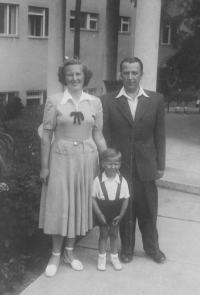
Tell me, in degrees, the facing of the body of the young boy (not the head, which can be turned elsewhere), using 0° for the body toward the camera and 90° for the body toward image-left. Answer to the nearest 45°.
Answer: approximately 0°

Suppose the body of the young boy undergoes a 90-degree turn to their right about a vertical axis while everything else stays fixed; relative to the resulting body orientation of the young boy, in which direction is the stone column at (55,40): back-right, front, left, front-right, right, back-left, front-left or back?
right

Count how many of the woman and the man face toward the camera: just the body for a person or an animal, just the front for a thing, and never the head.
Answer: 2

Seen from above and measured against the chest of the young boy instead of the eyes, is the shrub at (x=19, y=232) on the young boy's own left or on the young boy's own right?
on the young boy's own right

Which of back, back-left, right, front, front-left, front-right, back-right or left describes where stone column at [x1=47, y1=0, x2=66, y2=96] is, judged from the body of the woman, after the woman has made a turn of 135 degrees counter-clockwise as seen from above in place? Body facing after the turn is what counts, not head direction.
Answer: front-left

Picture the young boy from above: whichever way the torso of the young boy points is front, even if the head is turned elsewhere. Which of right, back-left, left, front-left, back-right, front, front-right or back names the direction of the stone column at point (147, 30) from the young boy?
back

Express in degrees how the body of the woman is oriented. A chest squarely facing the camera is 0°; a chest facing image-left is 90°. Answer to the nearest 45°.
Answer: approximately 0°
